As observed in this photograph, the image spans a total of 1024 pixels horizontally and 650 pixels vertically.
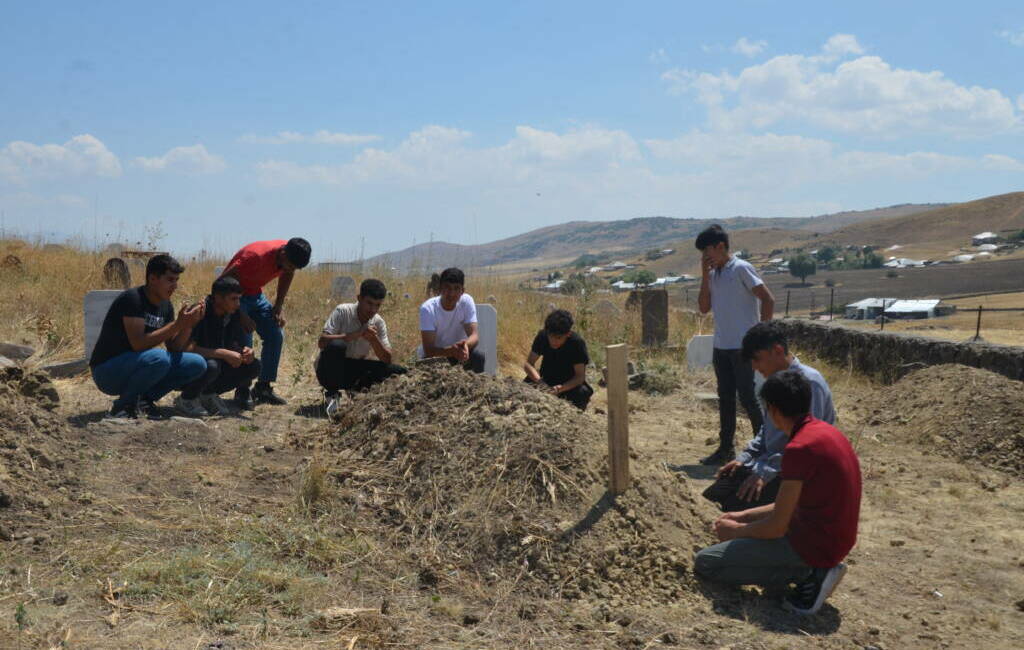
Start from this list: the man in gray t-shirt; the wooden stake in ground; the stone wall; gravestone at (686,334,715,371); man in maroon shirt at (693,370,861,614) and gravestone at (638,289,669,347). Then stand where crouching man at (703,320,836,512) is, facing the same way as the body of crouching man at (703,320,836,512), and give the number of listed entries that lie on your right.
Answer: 4

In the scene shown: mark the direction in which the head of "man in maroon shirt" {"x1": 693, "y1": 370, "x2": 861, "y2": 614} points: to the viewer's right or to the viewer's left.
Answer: to the viewer's left

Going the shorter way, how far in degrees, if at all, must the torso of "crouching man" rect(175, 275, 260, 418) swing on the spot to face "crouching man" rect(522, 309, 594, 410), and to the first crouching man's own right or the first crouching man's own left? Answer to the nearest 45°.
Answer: approximately 45° to the first crouching man's own left

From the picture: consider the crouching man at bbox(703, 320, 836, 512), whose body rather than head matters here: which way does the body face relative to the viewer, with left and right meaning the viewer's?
facing to the left of the viewer

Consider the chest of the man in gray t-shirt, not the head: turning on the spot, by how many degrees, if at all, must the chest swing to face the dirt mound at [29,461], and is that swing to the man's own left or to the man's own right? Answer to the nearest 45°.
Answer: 0° — they already face it

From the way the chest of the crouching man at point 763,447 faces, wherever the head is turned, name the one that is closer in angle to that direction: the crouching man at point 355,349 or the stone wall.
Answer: the crouching man

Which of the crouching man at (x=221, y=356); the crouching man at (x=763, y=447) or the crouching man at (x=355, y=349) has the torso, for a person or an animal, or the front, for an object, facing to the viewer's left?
the crouching man at (x=763, y=447)

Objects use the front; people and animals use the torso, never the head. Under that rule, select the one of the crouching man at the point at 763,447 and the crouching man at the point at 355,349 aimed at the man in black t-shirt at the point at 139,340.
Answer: the crouching man at the point at 763,447

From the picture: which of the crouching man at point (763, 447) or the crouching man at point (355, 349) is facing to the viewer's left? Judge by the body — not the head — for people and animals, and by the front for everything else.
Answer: the crouching man at point (763, 447)

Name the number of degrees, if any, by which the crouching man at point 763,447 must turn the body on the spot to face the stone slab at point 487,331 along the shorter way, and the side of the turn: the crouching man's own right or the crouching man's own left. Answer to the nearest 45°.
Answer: approximately 45° to the crouching man's own right

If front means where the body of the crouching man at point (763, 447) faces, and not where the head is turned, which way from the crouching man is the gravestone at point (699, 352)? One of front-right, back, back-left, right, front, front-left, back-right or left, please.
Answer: right

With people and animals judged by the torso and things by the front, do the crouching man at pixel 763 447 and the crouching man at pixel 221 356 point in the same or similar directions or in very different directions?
very different directions

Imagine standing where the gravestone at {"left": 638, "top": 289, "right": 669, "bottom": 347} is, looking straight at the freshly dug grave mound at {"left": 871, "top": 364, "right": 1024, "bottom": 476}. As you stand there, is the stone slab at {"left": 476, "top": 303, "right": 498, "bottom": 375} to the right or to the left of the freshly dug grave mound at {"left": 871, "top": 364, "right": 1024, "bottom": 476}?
right

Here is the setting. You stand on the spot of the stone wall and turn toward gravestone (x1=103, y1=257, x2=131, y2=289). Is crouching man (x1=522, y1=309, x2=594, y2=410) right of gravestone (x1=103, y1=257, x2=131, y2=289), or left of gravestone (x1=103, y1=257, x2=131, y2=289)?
left
